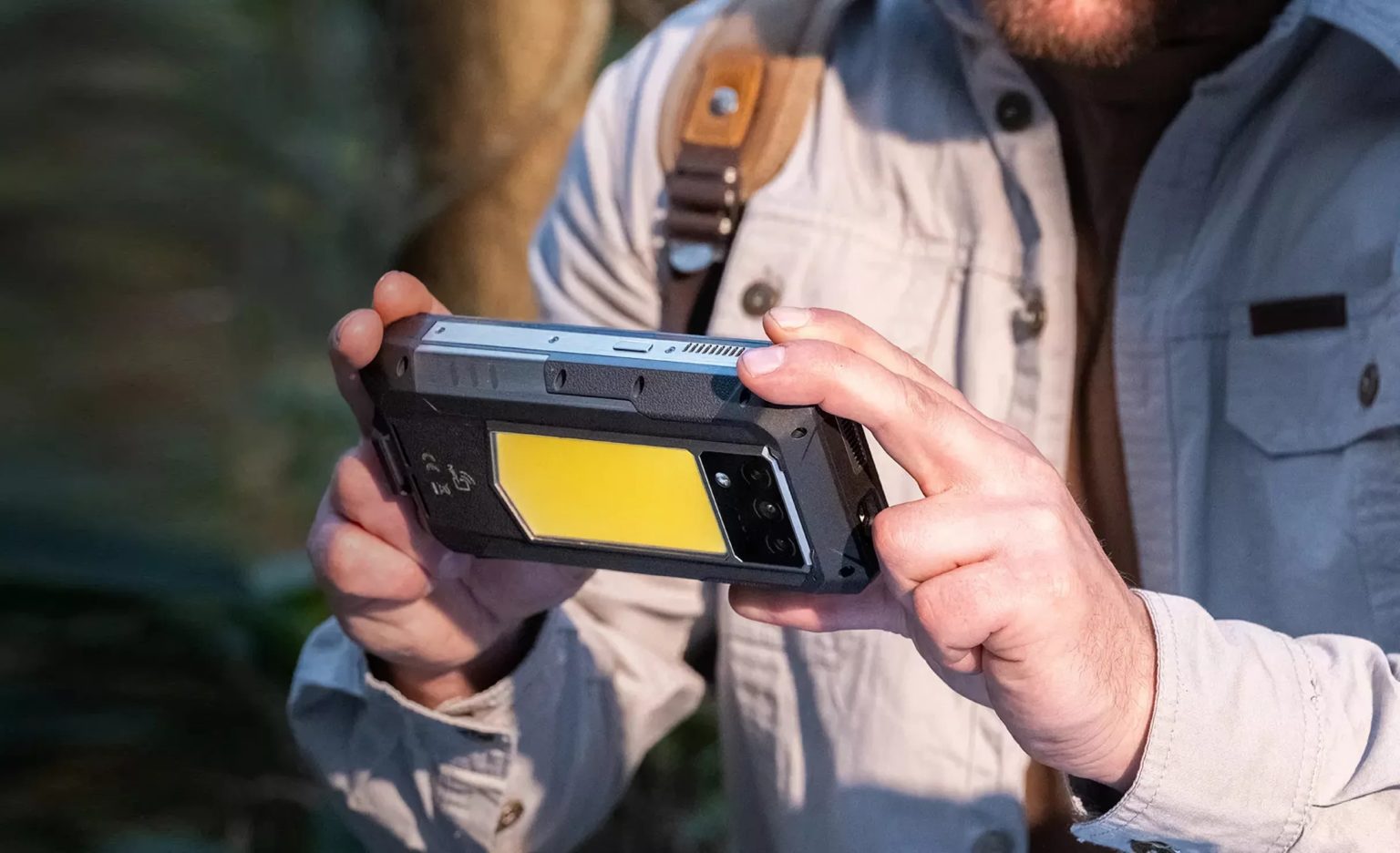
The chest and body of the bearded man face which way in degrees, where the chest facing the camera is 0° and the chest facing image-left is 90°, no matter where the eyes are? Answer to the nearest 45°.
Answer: approximately 0°

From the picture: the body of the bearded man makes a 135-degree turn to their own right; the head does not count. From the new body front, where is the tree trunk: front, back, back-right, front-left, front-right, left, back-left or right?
front
